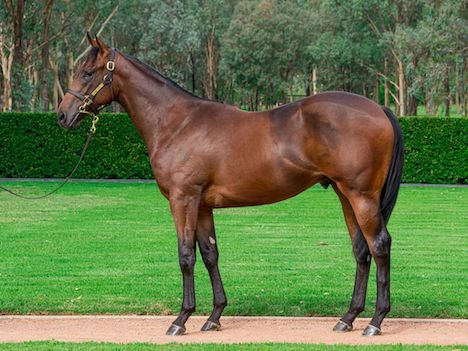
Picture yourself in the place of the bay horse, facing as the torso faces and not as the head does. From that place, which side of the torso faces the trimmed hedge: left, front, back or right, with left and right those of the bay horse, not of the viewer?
right

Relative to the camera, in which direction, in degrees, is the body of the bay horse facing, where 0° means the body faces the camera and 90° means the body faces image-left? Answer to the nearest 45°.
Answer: approximately 90°

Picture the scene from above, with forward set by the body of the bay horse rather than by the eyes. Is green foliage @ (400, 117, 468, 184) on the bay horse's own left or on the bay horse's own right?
on the bay horse's own right
